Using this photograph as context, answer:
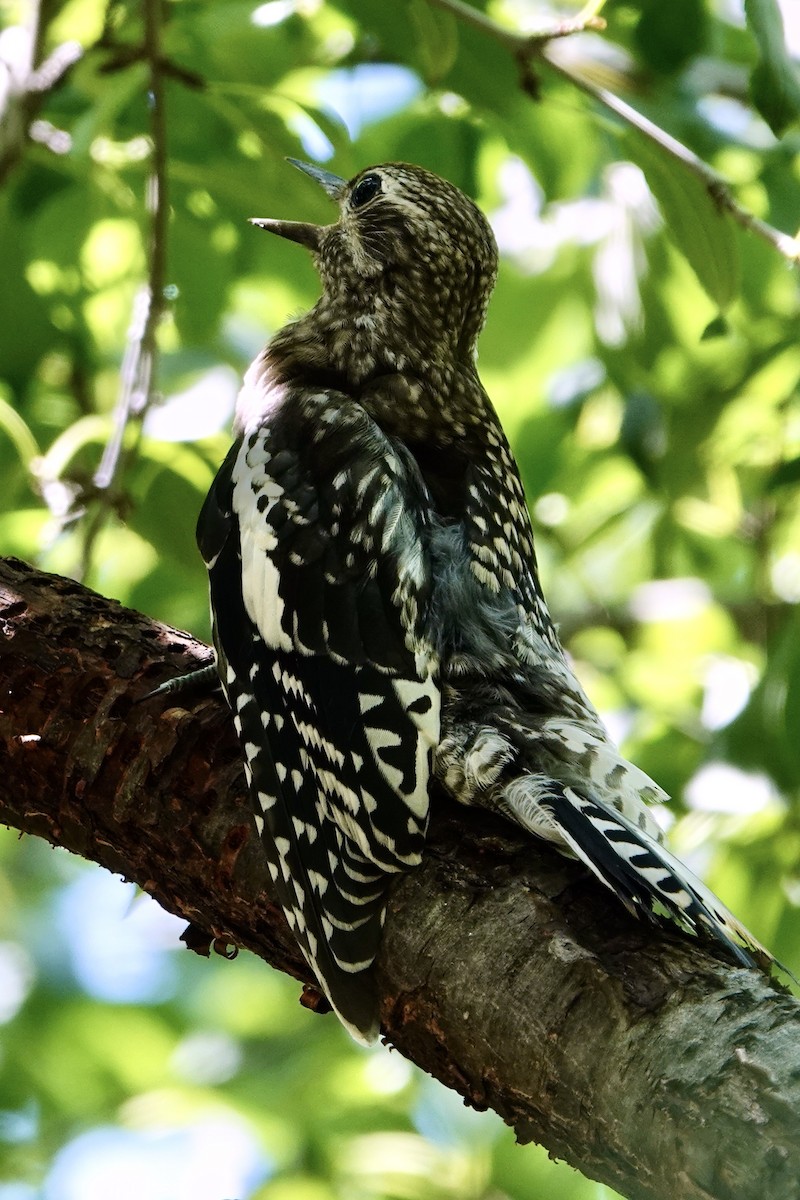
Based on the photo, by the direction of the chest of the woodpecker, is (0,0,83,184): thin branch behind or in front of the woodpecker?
in front

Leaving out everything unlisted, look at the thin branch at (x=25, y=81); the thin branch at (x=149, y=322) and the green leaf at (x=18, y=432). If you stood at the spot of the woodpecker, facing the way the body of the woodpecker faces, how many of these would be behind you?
0
